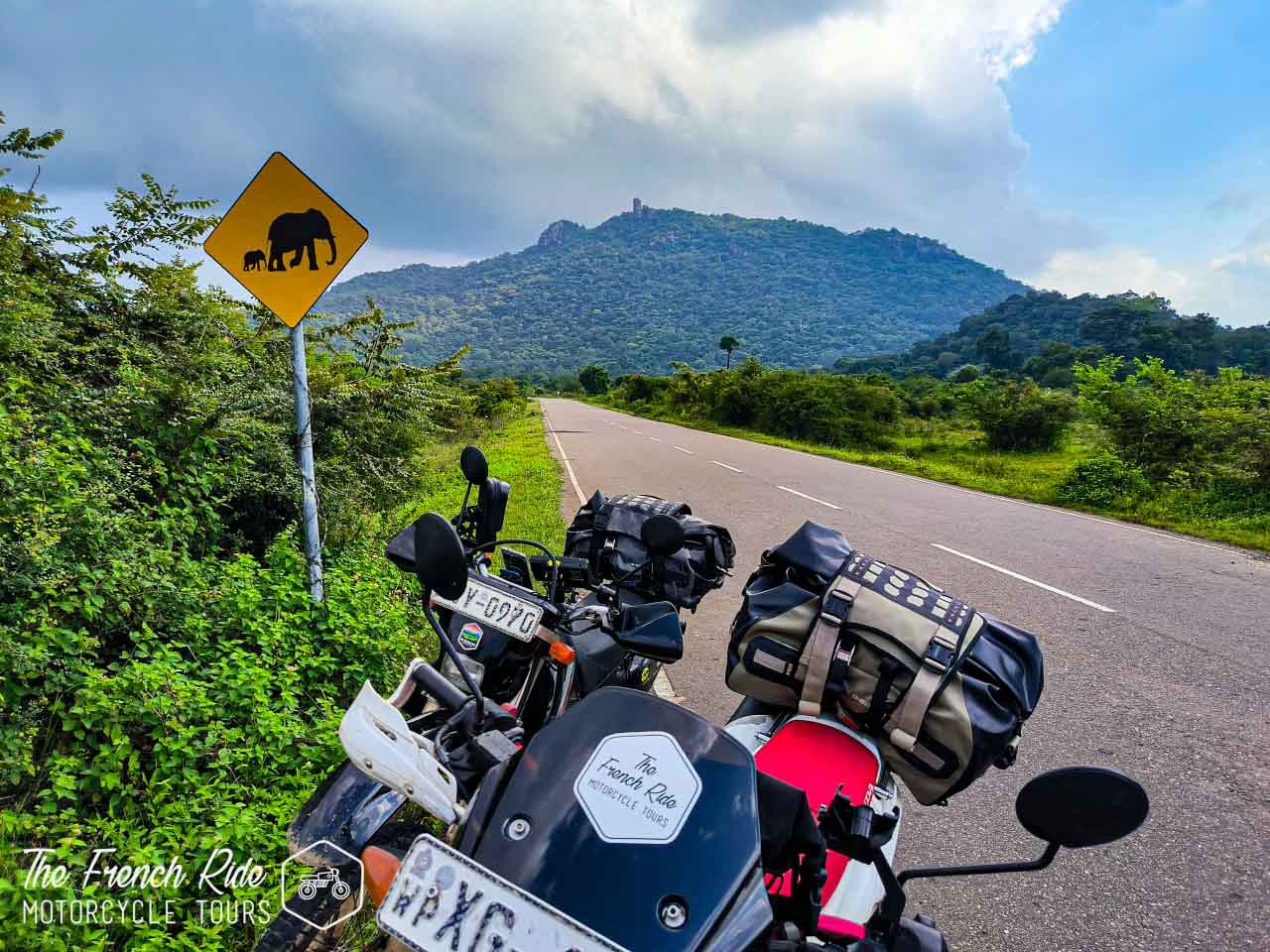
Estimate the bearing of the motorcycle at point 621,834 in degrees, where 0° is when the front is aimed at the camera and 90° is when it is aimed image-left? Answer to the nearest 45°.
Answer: approximately 45°

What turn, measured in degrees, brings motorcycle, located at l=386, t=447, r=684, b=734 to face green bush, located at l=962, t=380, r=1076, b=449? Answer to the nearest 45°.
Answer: approximately 180°

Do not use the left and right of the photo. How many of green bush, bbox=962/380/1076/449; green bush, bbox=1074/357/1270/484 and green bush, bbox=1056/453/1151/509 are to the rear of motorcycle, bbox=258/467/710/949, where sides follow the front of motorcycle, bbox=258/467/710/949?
3

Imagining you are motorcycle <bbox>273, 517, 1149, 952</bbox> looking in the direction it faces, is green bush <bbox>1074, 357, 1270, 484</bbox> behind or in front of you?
behind

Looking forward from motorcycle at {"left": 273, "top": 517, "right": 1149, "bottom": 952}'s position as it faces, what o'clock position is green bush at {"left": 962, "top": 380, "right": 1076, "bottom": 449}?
The green bush is roughly at 5 o'clock from the motorcycle.

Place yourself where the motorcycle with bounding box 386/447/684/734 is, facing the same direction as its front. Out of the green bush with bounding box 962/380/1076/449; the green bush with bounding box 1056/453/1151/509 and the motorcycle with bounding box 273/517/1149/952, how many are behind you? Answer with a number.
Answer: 2

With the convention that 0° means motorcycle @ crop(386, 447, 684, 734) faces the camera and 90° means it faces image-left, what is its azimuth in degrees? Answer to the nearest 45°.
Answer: approximately 45°

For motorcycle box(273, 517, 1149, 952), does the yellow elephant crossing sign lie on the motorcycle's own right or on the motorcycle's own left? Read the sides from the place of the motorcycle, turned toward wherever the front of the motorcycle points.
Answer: on the motorcycle's own right

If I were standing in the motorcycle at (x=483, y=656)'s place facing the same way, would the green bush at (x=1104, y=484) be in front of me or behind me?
behind

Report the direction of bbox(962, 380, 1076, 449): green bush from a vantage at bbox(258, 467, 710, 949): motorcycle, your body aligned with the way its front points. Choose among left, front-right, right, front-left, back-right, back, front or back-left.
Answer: back
